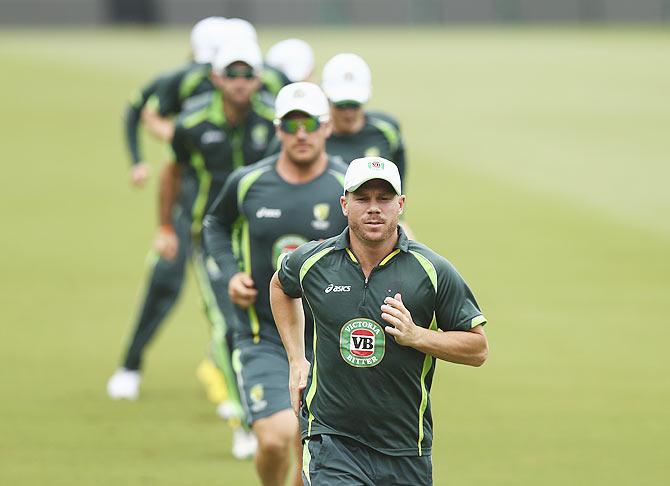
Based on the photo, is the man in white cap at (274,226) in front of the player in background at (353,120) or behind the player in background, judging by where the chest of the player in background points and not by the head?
in front

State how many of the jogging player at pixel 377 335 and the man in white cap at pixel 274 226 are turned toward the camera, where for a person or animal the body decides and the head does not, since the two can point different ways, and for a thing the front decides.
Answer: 2

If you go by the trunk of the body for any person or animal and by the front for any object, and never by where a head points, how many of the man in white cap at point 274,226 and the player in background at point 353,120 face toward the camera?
2

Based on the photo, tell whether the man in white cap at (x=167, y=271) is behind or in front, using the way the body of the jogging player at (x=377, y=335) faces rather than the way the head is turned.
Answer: behind

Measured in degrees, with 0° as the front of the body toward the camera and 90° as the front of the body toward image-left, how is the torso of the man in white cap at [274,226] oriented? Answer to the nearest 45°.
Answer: approximately 0°

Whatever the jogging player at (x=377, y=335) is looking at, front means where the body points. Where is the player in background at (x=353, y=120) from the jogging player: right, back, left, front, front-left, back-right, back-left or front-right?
back

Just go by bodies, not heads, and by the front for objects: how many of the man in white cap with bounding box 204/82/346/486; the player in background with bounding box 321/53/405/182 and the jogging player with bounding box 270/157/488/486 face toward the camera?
3
